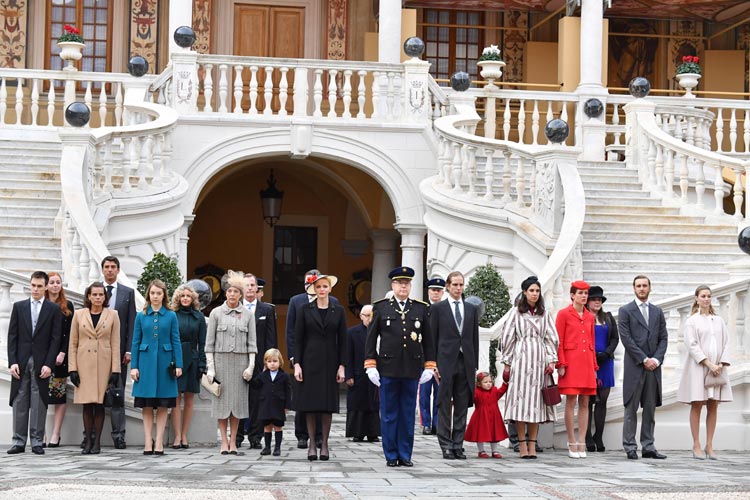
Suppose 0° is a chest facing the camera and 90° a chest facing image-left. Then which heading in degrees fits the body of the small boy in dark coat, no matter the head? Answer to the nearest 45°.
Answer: approximately 0°

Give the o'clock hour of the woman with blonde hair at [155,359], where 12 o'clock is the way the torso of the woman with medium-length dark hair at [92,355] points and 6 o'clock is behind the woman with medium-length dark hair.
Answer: The woman with blonde hair is roughly at 9 o'clock from the woman with medium-length dark hair.

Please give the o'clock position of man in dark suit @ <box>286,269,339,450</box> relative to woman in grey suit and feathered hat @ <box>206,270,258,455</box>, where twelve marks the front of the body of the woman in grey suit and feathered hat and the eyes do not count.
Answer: The man in dark suit is roughly at 8 o'clock from the woman in grey suit and feathered hat.

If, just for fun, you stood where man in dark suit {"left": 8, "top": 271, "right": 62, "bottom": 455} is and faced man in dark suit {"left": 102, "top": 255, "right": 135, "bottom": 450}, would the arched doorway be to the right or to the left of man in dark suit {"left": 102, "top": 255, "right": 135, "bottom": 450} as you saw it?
left

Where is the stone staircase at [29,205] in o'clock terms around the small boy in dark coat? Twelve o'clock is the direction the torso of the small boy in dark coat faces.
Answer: The stone staircase is roughly at 5 o'clock from the small boy in dark coat.
